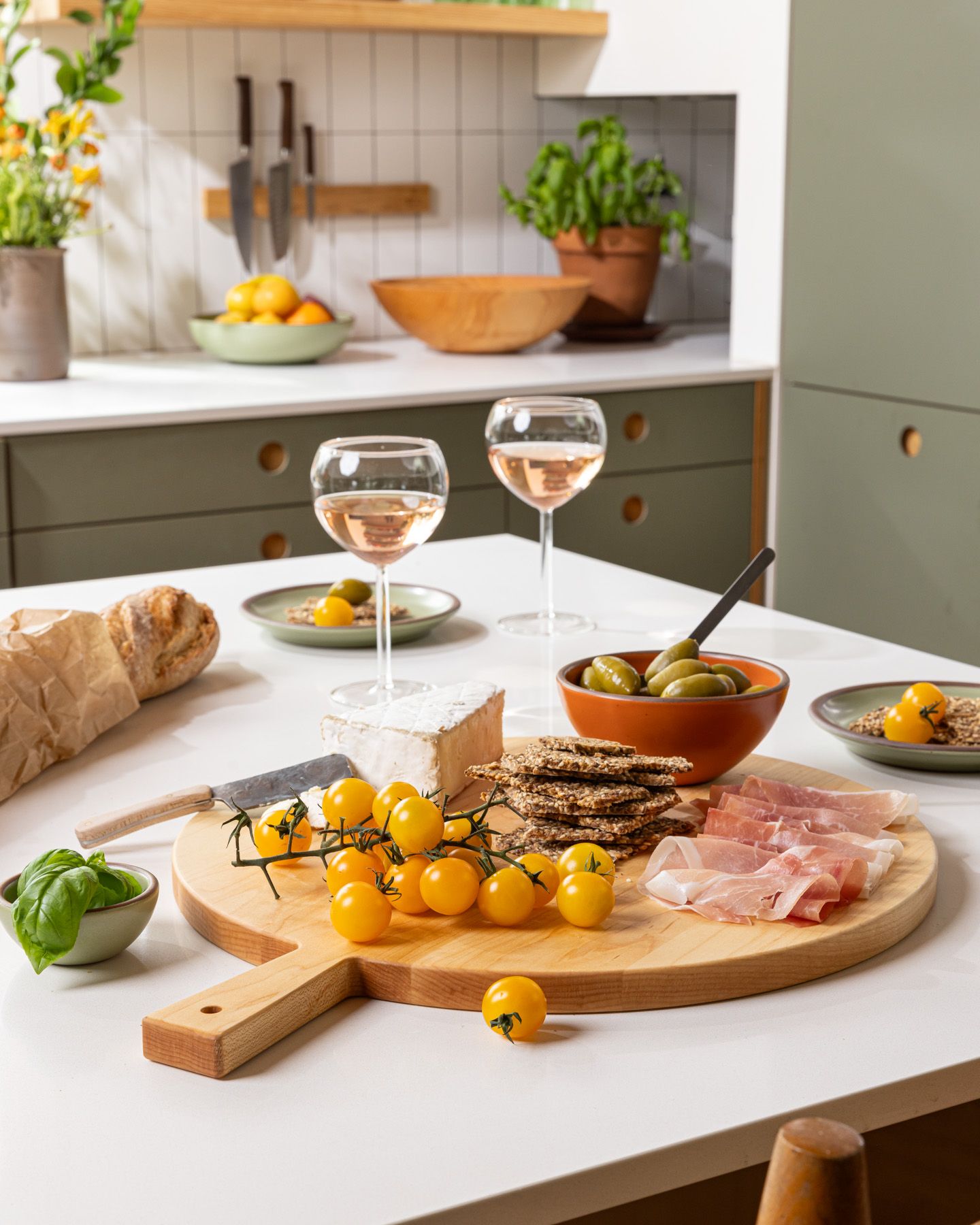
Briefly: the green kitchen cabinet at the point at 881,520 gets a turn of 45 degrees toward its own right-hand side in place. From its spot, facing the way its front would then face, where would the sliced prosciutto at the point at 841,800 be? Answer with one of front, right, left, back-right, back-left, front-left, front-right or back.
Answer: left

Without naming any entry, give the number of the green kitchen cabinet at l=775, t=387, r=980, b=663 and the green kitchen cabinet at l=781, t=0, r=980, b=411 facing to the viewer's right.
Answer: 0

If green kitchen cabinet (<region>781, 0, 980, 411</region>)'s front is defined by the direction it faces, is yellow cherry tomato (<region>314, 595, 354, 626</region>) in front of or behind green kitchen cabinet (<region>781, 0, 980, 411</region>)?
in front

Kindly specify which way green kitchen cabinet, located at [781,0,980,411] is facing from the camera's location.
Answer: facing the viewer and to the left of the viewer

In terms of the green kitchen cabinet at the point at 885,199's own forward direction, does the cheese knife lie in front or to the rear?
in front

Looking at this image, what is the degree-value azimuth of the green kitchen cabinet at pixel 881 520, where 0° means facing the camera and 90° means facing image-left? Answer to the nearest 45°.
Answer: approximately 45°

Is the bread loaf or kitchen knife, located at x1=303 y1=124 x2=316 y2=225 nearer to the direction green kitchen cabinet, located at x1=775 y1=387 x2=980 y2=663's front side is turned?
the bread loaf

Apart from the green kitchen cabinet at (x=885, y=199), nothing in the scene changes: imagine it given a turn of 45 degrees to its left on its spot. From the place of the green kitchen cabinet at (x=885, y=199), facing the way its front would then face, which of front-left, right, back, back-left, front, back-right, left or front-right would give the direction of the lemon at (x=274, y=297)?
right

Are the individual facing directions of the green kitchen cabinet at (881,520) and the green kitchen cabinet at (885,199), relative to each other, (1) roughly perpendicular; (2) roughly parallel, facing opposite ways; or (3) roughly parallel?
roughly parallel

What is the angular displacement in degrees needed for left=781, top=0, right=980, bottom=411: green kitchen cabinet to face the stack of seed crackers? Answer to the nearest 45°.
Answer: approximately 45° to its left
